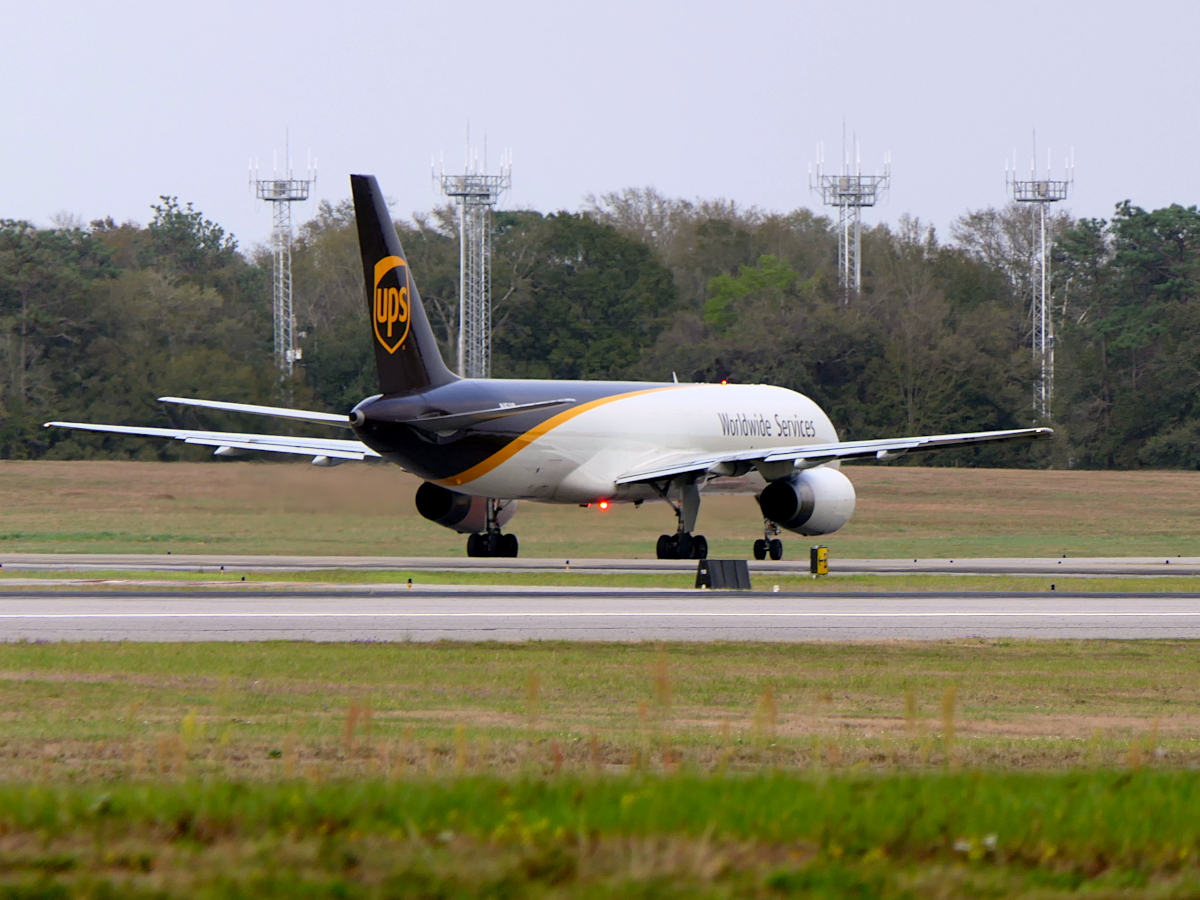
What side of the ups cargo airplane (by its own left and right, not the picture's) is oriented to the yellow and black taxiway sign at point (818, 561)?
right

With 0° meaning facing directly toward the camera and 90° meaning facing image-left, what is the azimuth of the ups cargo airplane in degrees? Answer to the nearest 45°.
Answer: approximately 225°
